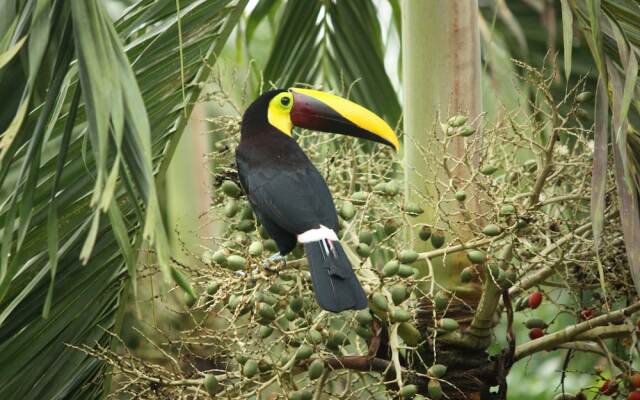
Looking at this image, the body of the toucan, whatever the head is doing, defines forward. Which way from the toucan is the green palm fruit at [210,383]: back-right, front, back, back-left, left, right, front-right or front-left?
left

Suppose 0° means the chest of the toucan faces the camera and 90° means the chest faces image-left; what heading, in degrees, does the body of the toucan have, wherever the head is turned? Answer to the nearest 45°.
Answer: approximately 135°

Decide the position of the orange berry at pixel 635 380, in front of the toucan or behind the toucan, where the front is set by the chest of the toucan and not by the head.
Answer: behind

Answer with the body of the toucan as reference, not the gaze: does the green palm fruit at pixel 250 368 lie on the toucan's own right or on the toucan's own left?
on the toucan's own left
